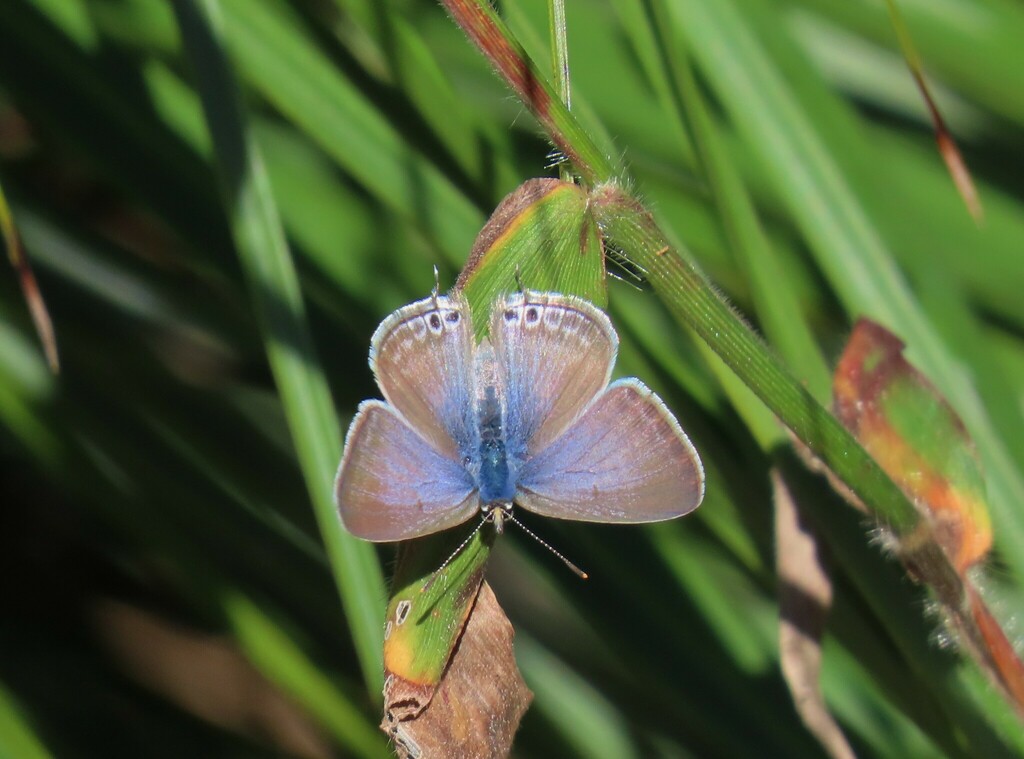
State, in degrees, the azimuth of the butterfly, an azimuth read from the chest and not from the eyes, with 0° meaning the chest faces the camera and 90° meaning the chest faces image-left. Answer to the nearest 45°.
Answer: approximately 0°
